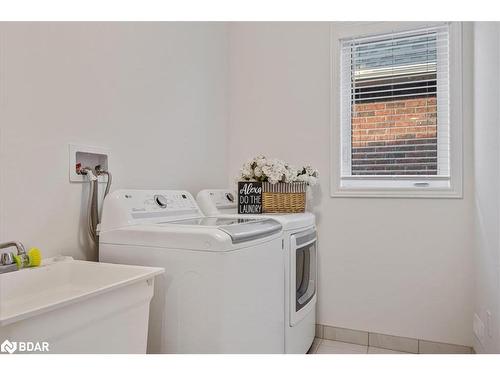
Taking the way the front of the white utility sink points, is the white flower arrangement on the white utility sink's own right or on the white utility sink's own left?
on the white utility sink's own left

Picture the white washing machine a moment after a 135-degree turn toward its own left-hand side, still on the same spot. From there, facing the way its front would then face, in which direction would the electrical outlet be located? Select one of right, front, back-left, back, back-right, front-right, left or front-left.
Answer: right

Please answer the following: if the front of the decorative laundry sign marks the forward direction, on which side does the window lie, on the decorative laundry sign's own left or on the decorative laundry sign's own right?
on the decorative laundry sign's own left

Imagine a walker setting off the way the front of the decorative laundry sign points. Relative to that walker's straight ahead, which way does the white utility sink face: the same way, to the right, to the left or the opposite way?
to the left

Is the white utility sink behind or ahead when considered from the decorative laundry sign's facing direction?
ahead

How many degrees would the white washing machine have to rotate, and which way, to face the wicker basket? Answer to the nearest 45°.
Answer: approximately 90° to its left

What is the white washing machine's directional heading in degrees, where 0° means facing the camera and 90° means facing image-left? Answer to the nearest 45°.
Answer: approximately 315°

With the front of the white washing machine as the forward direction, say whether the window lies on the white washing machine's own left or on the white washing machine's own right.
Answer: on the white washing machine's own left

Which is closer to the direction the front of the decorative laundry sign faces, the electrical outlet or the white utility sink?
the white utility sink

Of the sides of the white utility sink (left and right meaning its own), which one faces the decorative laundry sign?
left

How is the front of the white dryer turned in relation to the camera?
facing the viewer and to the right of the viewer
